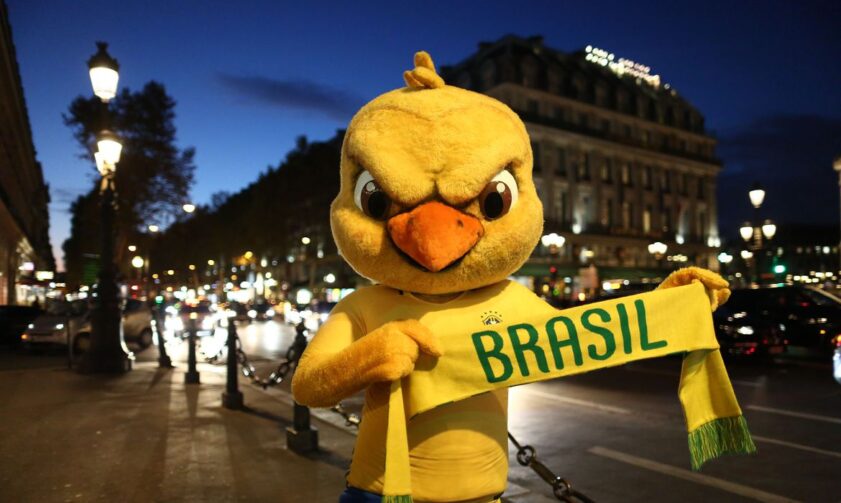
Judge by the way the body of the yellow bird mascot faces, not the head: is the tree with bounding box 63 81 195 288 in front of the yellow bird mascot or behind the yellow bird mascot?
behind

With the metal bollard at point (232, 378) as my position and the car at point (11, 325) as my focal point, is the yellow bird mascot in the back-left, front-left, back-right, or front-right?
back-left

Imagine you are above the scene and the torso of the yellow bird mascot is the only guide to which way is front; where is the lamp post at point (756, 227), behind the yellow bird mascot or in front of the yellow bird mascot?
behind

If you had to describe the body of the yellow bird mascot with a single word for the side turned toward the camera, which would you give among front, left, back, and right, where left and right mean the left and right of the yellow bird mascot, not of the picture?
front

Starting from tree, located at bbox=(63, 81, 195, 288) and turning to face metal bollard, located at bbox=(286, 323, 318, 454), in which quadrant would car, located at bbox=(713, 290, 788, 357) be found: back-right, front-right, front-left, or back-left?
front-left

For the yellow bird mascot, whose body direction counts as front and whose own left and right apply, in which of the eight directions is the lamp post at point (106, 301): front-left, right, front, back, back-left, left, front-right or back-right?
back-right

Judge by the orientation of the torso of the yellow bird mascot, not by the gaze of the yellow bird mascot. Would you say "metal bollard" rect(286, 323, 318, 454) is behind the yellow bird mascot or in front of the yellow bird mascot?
behind

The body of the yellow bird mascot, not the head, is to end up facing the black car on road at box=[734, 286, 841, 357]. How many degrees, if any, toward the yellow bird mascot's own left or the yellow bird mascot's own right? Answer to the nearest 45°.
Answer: approximately 135° to the yellow bird mascot's own left
